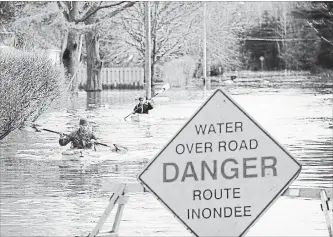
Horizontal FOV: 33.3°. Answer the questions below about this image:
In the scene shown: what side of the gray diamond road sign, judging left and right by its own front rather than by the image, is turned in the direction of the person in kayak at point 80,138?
back

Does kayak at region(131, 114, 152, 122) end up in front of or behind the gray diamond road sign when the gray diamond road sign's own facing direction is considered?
behind

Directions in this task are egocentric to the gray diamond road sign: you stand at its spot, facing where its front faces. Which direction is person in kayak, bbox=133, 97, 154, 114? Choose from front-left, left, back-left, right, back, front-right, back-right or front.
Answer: back

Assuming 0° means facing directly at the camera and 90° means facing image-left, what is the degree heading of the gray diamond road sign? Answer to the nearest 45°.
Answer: approximately 0°

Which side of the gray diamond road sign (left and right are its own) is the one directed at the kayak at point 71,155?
back

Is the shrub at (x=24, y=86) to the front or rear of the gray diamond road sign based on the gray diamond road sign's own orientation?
to the rear
